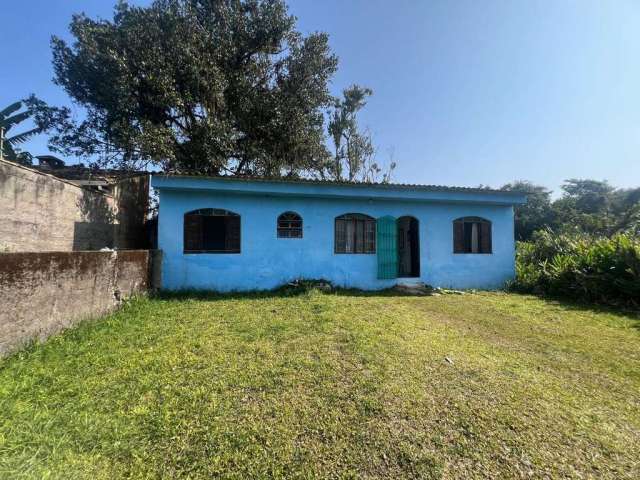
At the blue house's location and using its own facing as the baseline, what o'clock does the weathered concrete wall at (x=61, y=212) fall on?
The weathered concrete wall is roughly at 2 o'clock from the blue house.

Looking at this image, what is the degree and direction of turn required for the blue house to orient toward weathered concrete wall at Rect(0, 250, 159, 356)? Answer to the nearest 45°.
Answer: approximately 45° to its right

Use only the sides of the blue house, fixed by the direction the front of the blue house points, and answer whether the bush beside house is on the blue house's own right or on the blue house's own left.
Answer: on the blue house's own left

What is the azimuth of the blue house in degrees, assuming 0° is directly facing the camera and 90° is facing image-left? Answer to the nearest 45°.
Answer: approximately 0°

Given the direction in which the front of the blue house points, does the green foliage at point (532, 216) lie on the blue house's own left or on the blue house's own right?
on the blue house's own left

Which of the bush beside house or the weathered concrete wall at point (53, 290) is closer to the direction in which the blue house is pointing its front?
the weathered concrete wall

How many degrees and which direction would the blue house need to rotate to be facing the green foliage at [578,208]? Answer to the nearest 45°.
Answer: approximately 135° to its left
